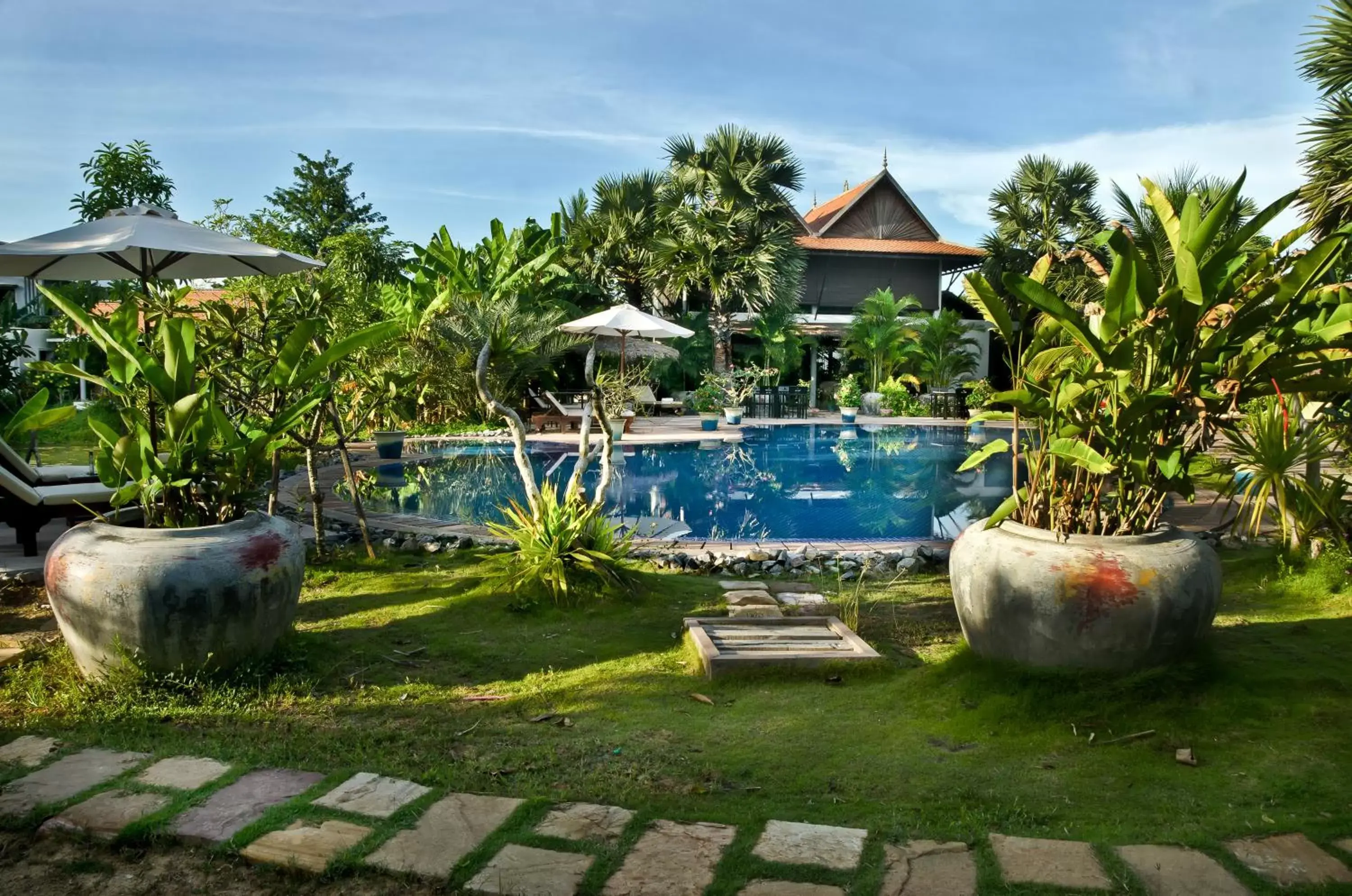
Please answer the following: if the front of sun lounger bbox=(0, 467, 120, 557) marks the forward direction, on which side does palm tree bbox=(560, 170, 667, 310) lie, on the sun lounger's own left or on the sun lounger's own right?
on the sun lounger's own left

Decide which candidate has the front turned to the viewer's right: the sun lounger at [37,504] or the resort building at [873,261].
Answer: the sun lounger

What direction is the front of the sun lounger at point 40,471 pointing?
to the viewer's right

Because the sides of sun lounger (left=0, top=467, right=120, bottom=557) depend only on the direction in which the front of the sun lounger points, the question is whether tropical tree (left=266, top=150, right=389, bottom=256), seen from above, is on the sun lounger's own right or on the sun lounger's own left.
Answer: on the sun lounger's own left

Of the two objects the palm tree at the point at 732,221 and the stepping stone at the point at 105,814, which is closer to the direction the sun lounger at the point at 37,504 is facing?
the palm tree

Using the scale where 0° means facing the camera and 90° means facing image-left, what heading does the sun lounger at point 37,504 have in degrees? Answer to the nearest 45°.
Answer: approximately 270°

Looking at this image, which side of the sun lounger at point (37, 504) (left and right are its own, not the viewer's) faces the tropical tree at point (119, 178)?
left

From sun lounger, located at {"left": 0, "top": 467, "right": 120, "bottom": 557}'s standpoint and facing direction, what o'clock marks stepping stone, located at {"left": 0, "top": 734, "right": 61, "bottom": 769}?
The stepping stone is roughly at 3 o'clock from the sun lounger.

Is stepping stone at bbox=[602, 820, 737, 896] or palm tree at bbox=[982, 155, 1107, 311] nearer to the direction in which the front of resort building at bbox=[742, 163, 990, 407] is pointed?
the stepping stone

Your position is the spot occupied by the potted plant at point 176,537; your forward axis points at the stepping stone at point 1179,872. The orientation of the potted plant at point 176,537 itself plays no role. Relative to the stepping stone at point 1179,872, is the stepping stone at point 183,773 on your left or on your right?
right

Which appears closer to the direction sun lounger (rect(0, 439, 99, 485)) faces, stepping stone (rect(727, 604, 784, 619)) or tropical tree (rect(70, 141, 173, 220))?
the stepping stone

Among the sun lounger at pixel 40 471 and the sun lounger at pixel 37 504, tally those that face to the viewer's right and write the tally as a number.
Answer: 2

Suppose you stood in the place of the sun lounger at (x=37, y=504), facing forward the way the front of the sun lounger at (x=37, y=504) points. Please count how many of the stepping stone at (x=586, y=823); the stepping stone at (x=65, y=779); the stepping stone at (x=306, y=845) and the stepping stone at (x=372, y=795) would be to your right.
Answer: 4
